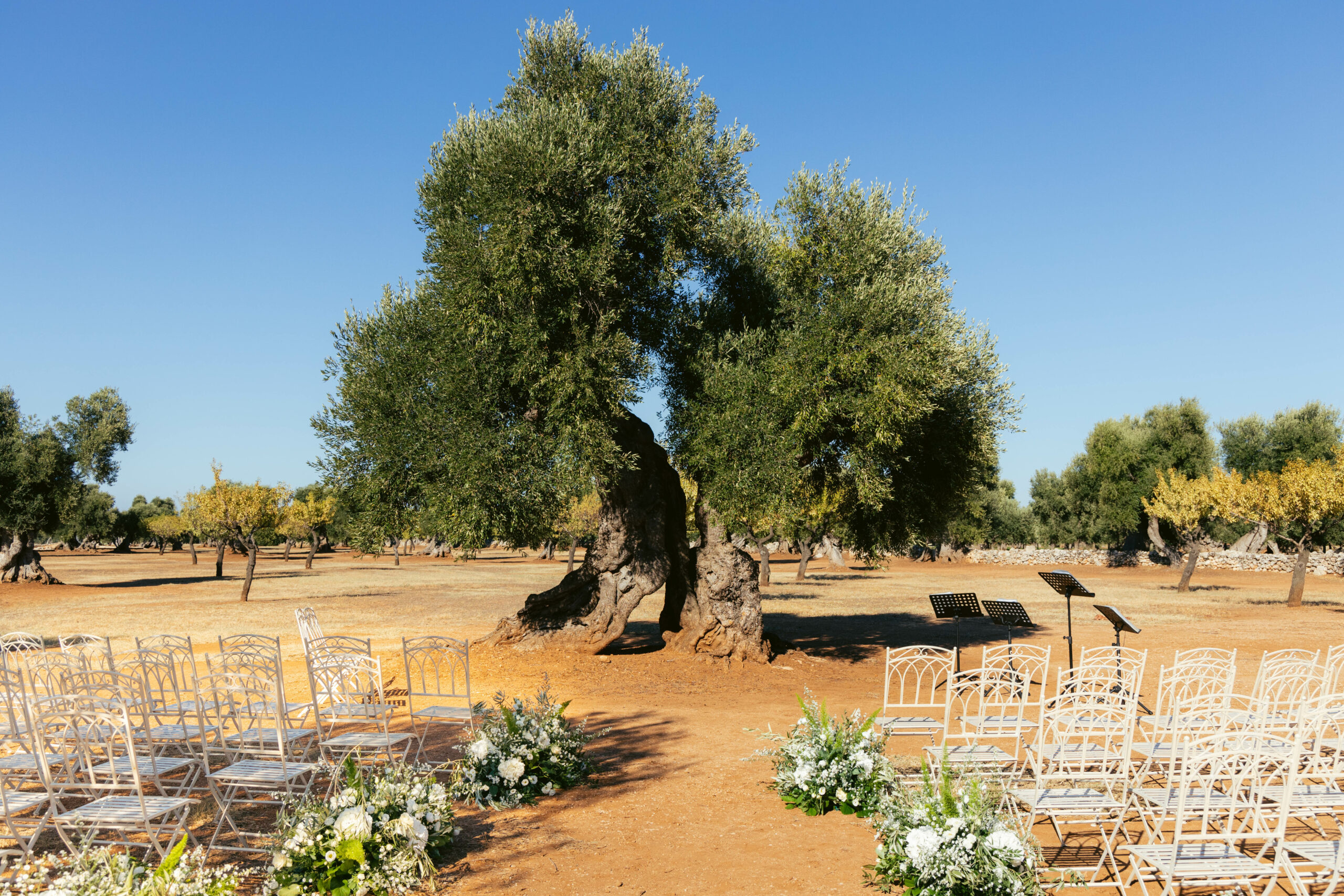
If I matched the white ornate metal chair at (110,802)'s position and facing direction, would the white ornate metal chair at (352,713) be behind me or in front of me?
in front

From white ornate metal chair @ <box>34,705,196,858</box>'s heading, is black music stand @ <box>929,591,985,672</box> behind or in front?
in front

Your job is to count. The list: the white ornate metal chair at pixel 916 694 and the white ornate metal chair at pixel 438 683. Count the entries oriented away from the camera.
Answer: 2

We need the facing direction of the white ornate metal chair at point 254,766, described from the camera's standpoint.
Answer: facing away from the viewer and to the right of the viewer

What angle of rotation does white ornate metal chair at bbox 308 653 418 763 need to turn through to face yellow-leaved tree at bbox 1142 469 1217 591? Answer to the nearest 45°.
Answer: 0° — it already faces it

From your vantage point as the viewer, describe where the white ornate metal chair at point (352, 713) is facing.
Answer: facing away from the viewer and to the right of the viewer

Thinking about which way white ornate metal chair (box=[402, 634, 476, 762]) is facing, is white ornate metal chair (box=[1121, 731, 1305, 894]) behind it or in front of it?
behind

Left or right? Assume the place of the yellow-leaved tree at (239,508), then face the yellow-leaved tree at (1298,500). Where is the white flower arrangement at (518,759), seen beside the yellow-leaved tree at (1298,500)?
right

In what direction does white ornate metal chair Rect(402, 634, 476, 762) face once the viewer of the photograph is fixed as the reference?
facing away from the viewer

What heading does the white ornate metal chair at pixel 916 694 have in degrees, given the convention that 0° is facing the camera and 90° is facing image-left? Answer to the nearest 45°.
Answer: approximately 180°

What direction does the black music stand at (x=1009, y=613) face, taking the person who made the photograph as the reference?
facing away from the viewer and to the right of the viewer

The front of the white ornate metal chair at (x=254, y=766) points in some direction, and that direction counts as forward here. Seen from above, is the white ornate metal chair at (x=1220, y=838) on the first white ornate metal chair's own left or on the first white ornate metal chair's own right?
on the first white ornate metal chair's own right

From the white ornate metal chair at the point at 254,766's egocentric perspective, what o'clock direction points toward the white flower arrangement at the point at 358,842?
The white flower arrangement is roughly at 4 o'clock from the white ornate metal chair.
